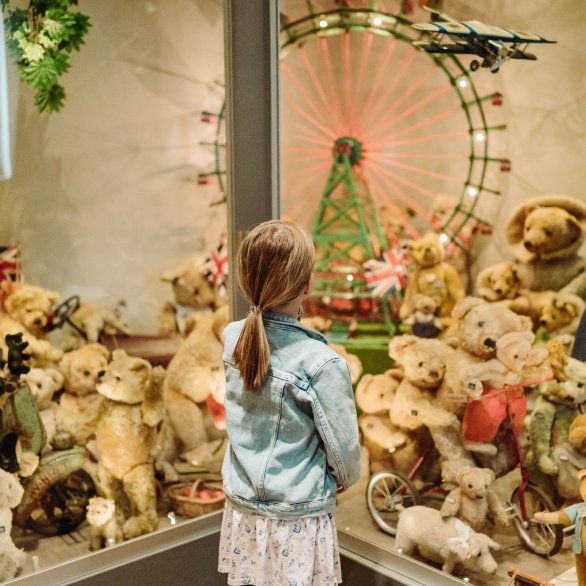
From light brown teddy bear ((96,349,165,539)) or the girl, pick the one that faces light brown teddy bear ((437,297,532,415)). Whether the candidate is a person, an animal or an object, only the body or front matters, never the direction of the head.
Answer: the girl

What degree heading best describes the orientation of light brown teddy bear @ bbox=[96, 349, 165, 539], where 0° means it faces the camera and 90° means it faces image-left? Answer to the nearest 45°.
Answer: approximately 45°

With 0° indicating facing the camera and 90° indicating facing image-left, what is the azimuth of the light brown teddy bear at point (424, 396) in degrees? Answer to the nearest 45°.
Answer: approximately 315°

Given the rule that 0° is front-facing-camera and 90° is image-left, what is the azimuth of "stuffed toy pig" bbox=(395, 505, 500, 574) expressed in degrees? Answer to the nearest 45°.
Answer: approximately 315°

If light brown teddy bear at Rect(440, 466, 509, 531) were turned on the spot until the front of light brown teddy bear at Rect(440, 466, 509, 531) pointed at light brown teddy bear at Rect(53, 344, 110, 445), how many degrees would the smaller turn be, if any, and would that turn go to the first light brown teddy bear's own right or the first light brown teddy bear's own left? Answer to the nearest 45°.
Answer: approximately 90° to the first light brown teddy bear's own right

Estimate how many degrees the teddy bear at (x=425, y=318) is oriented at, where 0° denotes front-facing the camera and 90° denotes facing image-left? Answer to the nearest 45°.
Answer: approximately 0°

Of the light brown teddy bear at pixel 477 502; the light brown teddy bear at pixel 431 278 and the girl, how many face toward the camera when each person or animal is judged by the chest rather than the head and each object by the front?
2

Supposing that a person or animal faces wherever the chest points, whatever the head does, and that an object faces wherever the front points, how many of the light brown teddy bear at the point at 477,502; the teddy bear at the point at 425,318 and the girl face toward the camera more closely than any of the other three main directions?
2

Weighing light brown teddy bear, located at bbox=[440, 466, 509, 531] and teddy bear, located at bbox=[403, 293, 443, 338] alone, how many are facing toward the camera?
2

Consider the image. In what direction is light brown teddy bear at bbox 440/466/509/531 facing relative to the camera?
toward the camera
